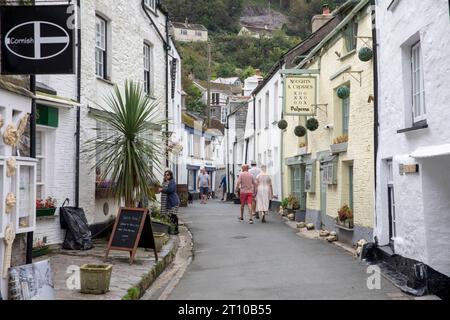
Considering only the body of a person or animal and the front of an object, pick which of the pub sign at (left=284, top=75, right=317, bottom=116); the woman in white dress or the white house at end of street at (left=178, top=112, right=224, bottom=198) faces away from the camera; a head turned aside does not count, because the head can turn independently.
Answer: the woman in white dress

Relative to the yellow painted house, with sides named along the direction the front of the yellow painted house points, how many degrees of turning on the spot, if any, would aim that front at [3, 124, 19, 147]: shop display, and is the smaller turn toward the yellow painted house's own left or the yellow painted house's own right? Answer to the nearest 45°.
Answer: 0° — it already faces it

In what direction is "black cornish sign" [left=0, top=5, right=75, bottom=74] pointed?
toward the camera

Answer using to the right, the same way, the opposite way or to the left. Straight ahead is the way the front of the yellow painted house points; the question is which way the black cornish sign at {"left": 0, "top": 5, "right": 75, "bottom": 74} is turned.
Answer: to the left

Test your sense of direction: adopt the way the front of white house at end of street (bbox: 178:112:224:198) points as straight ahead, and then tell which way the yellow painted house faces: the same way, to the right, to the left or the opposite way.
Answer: to the right

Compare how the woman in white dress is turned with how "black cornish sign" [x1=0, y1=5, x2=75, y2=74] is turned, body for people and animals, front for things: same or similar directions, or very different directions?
very different directions

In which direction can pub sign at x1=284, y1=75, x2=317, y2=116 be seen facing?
toward the camera

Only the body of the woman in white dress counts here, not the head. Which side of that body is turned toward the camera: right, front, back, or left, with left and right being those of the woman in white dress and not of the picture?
back

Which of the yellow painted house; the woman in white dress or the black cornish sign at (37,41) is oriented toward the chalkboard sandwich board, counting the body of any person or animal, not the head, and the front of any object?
the yellow painted house

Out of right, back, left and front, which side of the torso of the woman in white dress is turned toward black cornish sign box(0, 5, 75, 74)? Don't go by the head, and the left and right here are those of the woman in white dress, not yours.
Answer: back

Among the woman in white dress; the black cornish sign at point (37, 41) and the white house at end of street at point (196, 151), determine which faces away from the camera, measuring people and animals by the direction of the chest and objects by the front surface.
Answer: the woman in white dress

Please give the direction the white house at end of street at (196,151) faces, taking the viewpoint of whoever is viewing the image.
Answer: facing the viewer and to the right of the viewer

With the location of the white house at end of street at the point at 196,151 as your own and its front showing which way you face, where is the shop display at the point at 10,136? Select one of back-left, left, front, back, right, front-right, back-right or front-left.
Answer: front-right

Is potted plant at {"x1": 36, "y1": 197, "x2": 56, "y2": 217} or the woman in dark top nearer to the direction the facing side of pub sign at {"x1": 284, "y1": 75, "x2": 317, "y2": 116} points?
the potted plant
